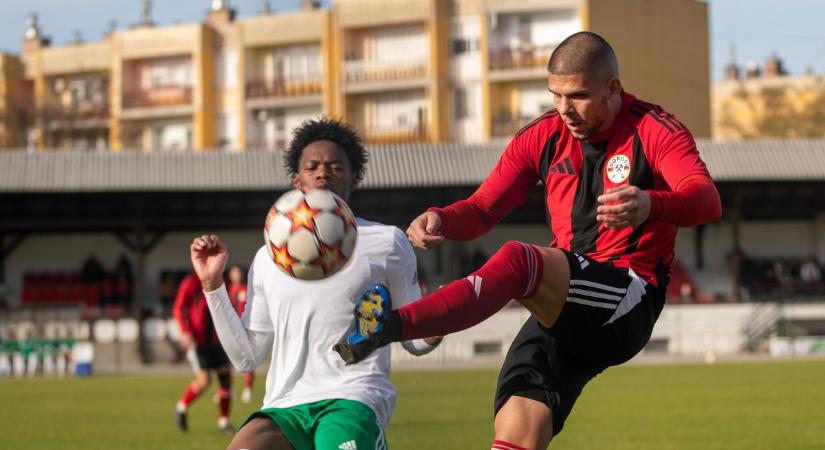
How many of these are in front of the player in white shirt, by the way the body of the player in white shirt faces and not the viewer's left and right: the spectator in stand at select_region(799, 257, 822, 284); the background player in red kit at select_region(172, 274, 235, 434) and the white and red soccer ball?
1

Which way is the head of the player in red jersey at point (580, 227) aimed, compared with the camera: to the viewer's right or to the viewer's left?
to the viewer's left

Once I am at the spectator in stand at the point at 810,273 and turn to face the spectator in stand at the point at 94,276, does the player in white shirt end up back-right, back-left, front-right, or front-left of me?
front-left

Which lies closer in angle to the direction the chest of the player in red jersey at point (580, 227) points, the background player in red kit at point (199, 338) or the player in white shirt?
the player in white shirt

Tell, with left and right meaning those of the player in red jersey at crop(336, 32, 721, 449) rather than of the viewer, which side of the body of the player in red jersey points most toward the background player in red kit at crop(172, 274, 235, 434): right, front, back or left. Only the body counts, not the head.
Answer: right

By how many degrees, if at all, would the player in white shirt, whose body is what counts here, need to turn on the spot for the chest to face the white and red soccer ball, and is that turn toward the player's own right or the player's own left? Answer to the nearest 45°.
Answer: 0° — they already face it

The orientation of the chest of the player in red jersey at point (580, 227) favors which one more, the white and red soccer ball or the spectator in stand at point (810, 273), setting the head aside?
the white and red soccer ball

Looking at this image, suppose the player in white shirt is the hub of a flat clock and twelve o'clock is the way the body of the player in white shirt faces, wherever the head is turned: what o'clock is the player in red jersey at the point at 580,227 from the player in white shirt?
The player in red jersey is roughly at 9 o'clock from the player in white shirt.

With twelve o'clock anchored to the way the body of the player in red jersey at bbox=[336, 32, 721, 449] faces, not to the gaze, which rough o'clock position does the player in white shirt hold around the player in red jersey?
The player in white shirt is roughly at 1 o'clock from the player in red jersey.

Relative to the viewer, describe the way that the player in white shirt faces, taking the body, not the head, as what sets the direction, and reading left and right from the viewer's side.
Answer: facing the viewer

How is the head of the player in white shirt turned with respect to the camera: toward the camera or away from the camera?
toward the camera

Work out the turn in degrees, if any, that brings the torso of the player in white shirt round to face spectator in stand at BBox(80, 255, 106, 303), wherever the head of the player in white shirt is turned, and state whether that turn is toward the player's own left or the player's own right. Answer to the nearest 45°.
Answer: approximately 180°

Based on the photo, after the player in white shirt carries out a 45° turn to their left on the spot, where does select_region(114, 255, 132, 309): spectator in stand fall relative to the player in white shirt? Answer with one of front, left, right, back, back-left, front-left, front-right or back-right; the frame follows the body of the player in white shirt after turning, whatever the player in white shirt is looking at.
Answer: back-left

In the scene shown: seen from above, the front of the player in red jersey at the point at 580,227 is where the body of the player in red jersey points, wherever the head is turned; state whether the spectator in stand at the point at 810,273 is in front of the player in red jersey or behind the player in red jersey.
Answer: behind

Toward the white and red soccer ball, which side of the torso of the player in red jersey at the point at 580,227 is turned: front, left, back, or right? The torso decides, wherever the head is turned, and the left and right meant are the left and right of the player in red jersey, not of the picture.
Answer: front

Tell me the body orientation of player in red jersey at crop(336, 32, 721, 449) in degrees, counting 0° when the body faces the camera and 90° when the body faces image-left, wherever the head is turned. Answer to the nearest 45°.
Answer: approximately 45°

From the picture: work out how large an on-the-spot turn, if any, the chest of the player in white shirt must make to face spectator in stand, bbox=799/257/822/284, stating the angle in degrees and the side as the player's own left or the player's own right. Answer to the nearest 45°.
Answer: approximately 135° to the player's own left

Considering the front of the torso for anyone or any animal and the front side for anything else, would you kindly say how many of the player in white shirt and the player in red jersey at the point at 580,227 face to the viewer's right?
0

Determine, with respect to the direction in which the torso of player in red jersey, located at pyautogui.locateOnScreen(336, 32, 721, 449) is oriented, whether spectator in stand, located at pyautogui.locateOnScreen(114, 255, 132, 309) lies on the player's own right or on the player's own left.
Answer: on the player's own right

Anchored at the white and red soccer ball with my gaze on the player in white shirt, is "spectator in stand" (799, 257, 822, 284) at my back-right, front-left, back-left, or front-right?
front-right
